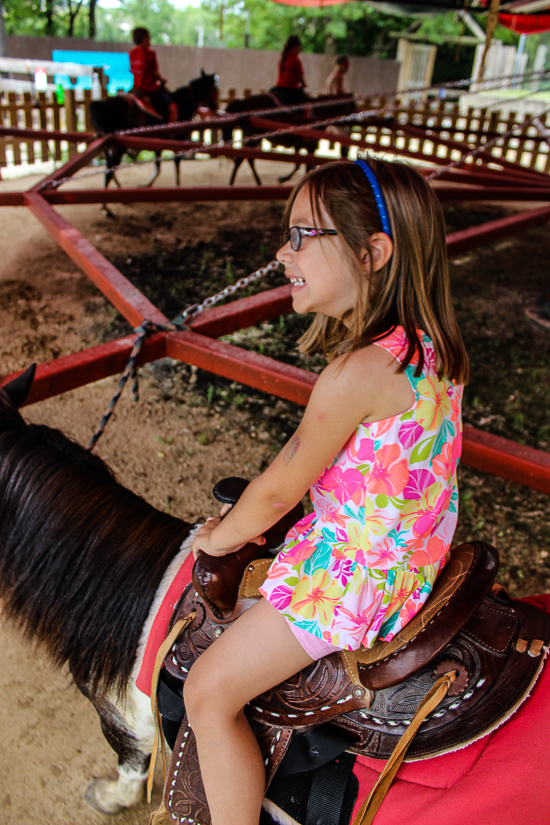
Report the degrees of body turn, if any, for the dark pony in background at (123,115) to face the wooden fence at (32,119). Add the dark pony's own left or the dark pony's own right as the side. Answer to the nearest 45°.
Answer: approximately 135° to the dark pony's own left

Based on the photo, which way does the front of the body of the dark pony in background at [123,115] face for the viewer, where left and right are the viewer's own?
facing to the right of the viewer

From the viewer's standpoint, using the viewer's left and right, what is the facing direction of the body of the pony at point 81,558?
facing to the left of the viewer

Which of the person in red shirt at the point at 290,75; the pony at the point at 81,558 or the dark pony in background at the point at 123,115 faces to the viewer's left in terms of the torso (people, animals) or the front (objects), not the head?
the pony

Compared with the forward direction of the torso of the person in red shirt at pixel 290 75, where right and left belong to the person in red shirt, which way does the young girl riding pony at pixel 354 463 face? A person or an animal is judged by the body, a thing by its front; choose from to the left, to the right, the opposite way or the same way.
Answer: the opposite way

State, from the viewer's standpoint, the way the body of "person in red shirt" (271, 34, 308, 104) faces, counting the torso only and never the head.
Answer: to the viewer's right

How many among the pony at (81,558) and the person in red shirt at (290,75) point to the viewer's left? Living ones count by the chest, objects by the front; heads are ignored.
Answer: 1

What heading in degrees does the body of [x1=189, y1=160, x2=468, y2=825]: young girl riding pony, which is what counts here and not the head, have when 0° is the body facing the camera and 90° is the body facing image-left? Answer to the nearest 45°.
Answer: approximately 90°

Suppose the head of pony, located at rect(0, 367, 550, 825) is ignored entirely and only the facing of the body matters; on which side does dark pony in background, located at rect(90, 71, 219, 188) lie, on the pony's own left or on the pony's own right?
on the pony's own right

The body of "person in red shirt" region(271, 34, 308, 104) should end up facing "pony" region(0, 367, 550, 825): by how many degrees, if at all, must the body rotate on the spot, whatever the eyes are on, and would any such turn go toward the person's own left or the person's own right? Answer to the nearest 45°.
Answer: approximately 90° to the person's own right

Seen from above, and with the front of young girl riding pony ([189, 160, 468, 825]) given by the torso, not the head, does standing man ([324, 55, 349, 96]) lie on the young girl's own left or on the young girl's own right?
on the young girl's own right

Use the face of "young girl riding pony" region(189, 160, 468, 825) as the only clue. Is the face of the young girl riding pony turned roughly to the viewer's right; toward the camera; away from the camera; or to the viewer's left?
to the viewer's left

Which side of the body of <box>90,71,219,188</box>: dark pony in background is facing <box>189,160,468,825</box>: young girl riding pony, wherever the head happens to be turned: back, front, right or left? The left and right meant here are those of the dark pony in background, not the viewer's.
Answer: right

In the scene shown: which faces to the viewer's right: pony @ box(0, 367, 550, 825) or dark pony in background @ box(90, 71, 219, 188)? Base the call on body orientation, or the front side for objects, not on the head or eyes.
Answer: the dark pony in background

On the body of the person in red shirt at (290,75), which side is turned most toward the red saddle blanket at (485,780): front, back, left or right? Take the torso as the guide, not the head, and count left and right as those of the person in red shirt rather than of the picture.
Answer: right
